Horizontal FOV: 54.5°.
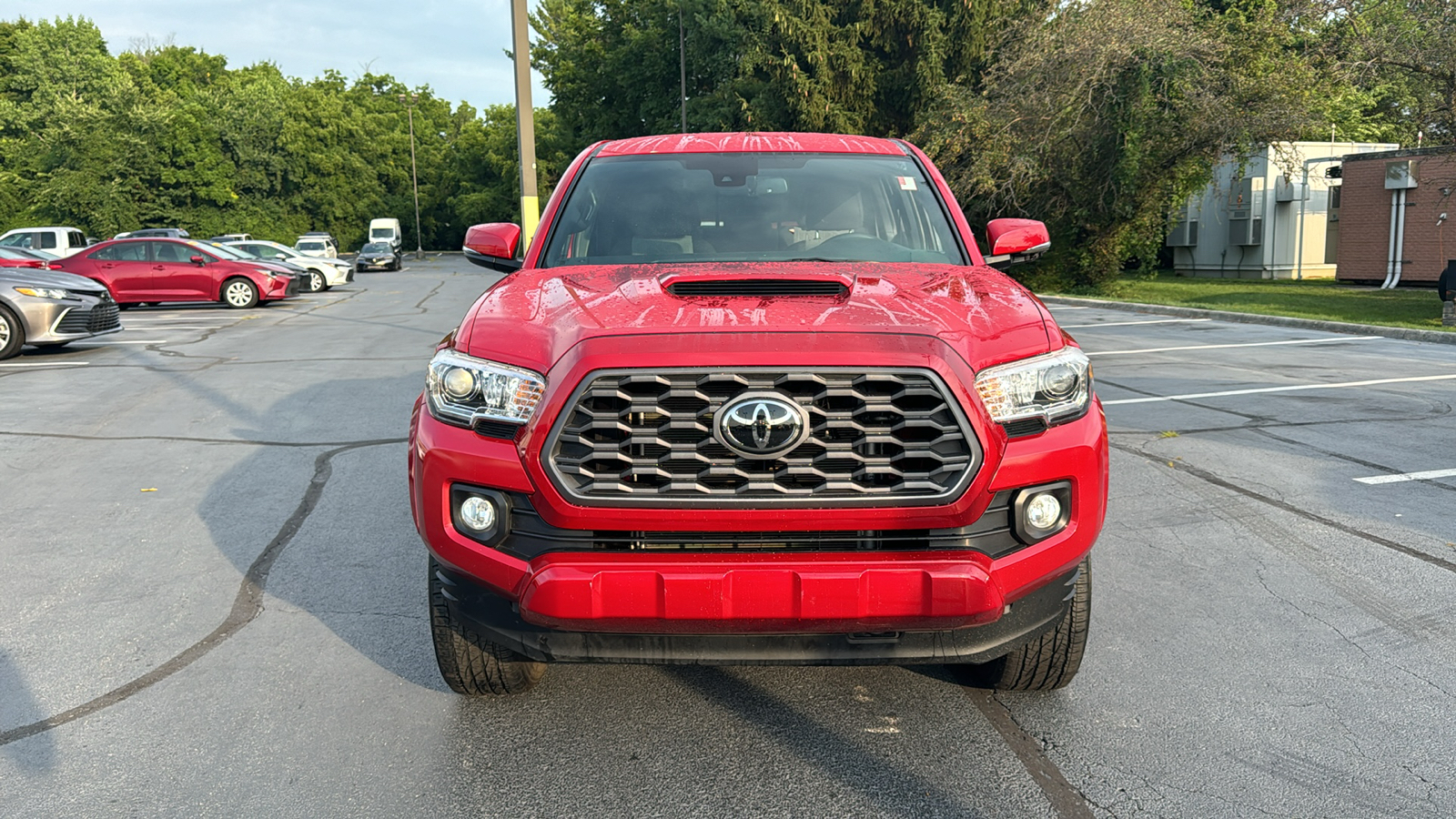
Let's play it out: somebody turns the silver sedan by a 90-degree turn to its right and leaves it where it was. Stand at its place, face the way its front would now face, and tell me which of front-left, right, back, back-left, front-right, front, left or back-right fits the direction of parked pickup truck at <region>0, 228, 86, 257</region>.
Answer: back-right

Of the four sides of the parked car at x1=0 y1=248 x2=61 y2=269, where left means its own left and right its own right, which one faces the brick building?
front

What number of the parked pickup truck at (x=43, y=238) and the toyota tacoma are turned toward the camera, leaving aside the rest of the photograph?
1

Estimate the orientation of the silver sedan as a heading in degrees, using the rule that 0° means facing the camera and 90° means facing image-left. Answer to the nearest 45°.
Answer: approximately 315°

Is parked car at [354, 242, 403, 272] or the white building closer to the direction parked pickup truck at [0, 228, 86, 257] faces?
the parked car

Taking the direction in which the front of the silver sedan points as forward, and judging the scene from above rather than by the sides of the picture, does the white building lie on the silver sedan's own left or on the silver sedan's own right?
on the silver sedan's own left

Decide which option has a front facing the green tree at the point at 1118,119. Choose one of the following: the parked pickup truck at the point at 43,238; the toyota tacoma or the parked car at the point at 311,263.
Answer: the parked car at the point at 311,263

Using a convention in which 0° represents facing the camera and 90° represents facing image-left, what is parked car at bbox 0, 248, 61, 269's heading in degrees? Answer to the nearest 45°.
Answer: approximately 315°

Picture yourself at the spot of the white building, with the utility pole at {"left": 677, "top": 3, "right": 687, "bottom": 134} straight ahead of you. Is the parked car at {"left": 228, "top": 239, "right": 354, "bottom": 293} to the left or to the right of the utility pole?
left

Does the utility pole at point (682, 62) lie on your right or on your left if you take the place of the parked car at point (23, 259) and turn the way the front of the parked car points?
on your left

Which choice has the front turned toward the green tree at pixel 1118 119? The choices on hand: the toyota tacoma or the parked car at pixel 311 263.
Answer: the parked car

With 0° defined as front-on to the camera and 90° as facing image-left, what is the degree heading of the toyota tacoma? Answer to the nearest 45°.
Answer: approximately 0°

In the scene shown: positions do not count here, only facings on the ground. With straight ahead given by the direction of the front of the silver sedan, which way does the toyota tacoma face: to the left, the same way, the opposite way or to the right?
to the right

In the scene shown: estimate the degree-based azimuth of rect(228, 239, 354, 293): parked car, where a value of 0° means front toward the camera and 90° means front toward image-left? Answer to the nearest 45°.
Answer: approximately 315°

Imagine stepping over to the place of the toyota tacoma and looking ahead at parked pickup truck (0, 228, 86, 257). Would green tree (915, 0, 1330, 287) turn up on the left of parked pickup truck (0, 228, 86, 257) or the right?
right

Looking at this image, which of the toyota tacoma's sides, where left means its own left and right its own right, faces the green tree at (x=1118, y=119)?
back
